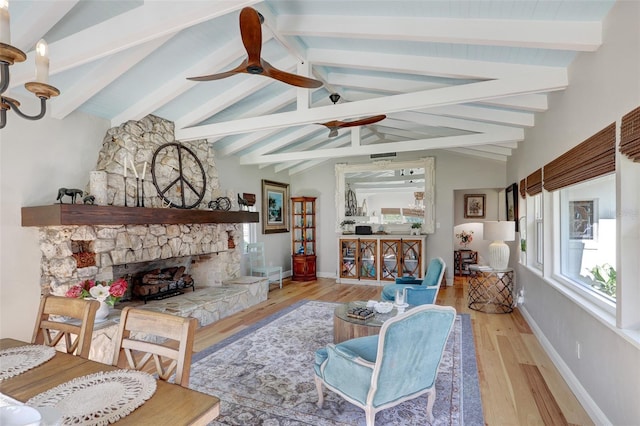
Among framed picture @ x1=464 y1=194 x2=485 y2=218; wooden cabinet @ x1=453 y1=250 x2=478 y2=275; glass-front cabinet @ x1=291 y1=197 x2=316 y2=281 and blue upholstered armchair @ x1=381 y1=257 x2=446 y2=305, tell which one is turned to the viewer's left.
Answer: the blue upholstered armchair

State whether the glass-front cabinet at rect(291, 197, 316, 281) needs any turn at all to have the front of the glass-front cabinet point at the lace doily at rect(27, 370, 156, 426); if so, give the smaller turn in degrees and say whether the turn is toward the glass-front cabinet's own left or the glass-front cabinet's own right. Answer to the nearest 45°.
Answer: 0° — it already faces it

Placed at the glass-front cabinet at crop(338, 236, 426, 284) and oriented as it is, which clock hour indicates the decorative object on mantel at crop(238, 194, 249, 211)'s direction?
The decorative object on mantel is roughly at 2 o'clock from the glass-front cabinet.

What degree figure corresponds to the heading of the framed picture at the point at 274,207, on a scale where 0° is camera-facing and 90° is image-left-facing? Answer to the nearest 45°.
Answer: approximately 315°

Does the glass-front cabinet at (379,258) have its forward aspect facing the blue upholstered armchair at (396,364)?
yes

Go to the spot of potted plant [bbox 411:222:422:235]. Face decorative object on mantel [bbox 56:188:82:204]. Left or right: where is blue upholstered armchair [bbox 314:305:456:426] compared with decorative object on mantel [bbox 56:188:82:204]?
left

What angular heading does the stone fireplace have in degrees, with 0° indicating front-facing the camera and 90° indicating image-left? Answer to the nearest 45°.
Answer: approximately 315°

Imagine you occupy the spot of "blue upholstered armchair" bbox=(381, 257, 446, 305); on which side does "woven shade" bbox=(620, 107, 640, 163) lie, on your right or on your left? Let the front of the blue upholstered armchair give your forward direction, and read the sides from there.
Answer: on your left

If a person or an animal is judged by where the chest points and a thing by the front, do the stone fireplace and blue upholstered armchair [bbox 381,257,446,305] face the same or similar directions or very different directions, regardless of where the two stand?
very different directions
